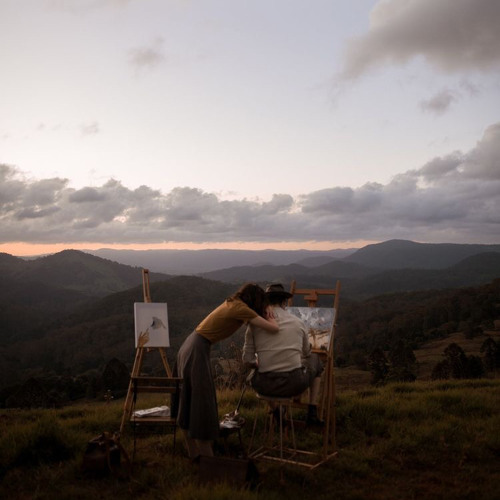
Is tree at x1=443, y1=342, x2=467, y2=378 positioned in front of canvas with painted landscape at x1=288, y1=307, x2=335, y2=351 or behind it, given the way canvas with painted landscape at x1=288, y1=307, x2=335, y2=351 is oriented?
behind

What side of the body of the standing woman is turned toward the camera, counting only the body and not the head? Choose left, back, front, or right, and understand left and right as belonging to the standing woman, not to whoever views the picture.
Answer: right

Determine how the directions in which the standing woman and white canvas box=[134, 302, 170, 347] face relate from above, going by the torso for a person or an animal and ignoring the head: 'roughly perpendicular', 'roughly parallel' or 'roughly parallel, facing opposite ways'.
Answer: roughly perpendicular

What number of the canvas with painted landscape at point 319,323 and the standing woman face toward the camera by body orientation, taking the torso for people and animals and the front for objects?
1

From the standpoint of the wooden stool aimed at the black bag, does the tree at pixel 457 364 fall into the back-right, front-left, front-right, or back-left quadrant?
back-right

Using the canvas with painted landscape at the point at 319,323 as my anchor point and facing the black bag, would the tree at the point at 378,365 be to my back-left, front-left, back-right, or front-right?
back-right

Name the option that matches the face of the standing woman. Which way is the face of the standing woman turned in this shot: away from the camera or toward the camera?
away from the camera

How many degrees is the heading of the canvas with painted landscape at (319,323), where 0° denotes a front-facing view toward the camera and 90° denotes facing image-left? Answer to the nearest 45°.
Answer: approximately 0°

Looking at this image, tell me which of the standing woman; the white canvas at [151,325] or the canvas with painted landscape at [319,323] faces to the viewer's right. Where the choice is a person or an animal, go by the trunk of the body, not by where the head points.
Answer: the standing woman
